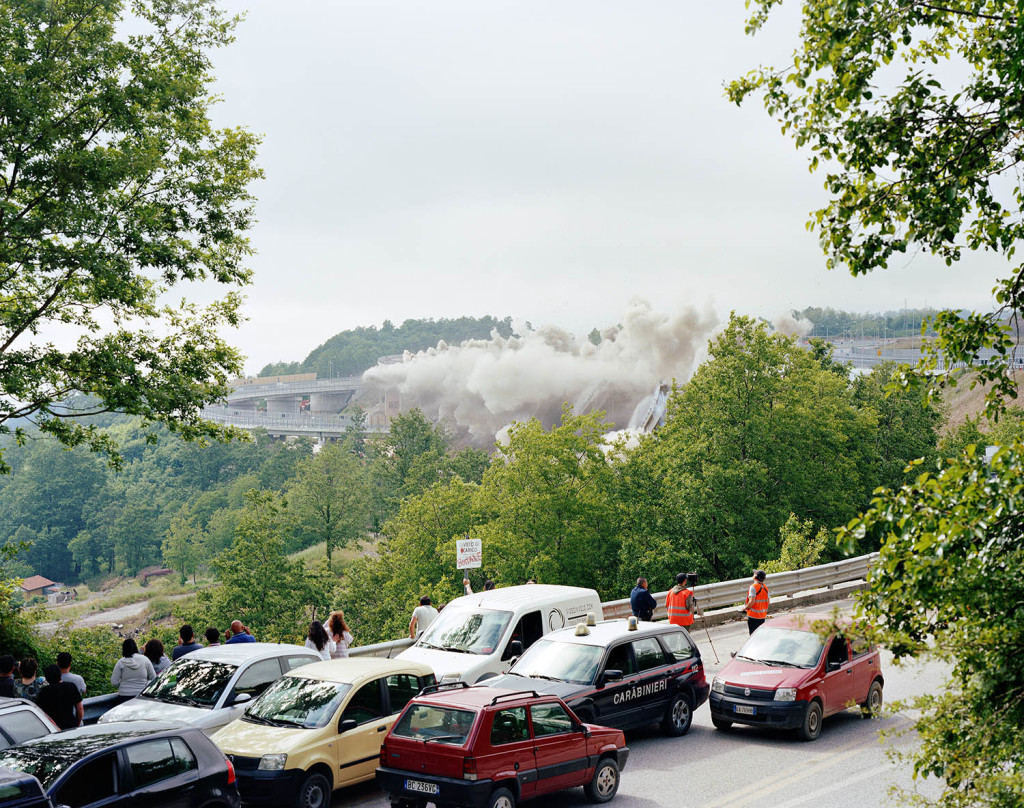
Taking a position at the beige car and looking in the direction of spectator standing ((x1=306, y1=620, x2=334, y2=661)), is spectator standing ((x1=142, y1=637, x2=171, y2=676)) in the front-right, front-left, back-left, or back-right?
front-left

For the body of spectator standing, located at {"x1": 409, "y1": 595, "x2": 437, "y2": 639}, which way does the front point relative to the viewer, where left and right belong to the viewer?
facing away from the viewer

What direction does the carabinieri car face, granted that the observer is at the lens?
facing the viewer and to the left of the viewer

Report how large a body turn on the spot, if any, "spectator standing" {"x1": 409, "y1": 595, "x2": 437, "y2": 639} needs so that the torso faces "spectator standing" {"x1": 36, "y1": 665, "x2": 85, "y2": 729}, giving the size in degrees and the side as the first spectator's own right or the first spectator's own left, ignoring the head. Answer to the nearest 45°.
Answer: approximately 135° to the first spectator's own left

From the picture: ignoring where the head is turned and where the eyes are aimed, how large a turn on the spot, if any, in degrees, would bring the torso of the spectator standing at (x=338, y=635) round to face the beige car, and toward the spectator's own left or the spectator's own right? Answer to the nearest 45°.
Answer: approximately 180°

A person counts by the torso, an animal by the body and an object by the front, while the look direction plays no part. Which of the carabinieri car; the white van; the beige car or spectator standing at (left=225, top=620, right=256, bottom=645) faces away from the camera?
the spectator standing

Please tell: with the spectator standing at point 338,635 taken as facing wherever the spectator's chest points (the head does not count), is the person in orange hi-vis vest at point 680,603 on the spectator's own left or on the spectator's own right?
on the spectator's own right

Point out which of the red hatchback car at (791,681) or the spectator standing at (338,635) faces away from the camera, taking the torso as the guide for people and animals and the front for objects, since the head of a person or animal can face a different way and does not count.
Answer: the spectator standing

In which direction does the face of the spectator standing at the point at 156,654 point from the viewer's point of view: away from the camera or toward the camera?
away from the camera

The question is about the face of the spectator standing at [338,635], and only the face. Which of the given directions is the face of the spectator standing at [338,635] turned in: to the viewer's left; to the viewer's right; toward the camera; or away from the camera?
away from the camera

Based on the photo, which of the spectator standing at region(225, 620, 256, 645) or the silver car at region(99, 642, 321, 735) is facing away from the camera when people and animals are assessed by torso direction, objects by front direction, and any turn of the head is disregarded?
the spectator standing

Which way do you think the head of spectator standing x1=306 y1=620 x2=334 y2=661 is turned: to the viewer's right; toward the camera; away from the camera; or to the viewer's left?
away from the camera

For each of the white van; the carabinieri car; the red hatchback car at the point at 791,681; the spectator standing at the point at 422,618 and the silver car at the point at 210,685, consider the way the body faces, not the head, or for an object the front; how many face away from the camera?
1

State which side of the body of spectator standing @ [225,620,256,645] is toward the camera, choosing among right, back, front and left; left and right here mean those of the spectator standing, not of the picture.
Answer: back
